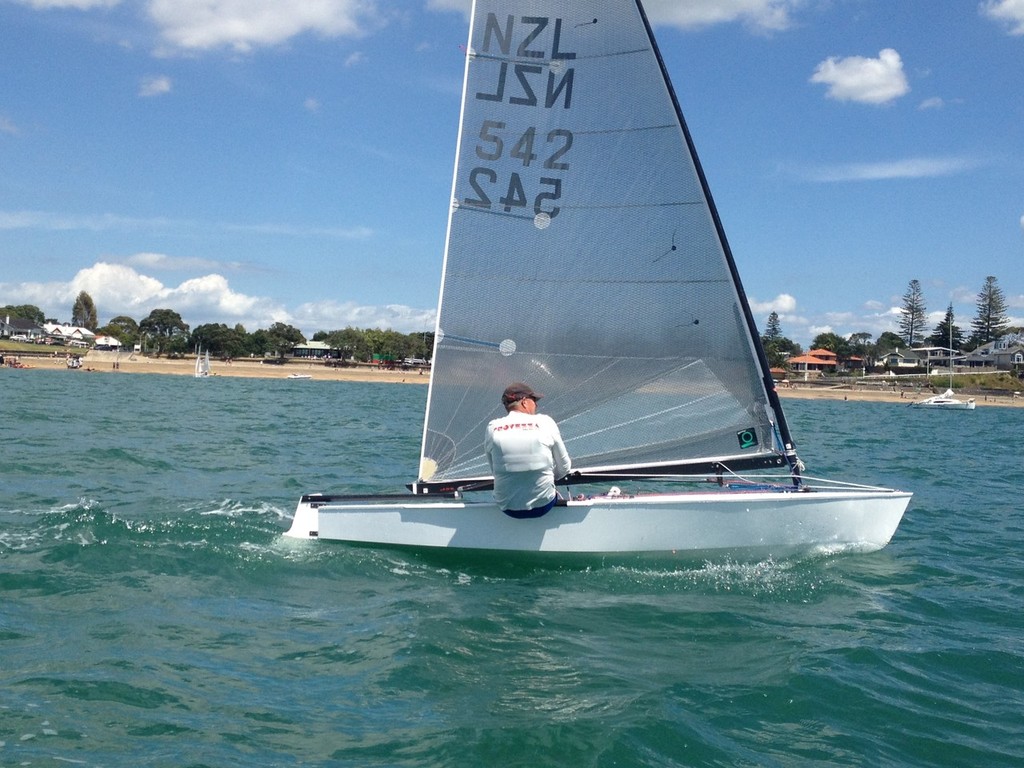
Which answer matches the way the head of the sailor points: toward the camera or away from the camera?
away from the camera

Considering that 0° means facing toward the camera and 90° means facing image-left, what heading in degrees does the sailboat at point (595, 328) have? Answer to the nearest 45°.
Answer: approximately 270°
